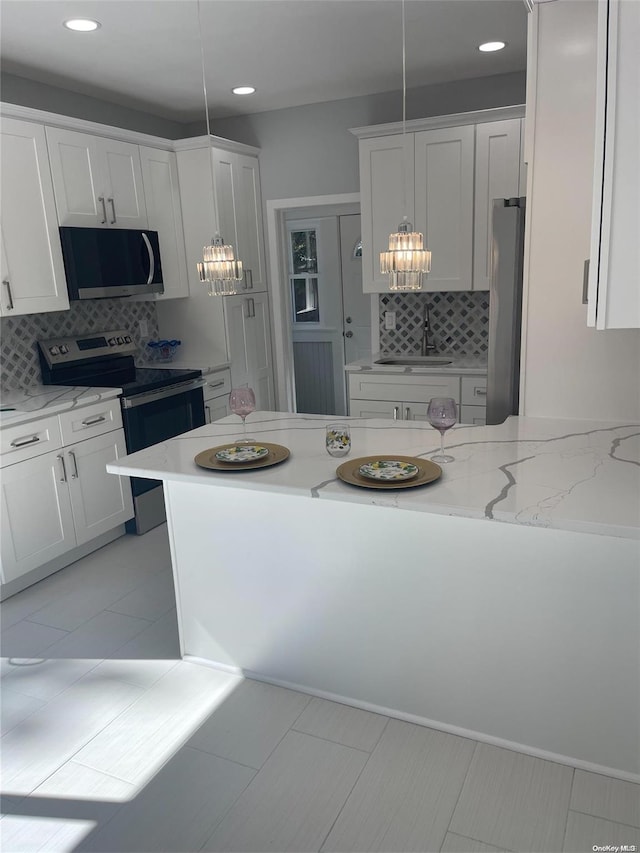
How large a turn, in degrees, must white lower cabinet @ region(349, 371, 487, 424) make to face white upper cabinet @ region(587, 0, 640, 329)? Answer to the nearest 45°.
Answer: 0° — it already faces it

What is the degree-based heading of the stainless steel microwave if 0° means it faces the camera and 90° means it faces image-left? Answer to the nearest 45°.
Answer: approximately 315°

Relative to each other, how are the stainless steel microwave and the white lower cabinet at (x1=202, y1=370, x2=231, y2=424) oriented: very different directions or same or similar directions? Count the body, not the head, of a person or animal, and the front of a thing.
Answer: same or similar directions

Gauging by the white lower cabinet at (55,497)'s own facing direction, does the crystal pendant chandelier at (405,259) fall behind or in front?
in front

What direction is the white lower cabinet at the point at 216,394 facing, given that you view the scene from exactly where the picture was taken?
facing the viewer and to the right of the viewer

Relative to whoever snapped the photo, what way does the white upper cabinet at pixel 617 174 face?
facing to the left of the viewer

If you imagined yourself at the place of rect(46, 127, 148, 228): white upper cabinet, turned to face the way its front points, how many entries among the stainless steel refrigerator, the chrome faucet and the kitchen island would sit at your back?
0

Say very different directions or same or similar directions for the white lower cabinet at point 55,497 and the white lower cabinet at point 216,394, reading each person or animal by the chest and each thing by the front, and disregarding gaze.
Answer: same or similar directions

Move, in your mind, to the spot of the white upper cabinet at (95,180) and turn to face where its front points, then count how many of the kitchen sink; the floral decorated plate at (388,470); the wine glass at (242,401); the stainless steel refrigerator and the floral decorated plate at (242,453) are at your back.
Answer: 0

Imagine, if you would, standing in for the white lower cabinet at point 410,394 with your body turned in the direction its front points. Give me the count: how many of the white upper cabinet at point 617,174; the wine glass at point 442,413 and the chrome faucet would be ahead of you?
2

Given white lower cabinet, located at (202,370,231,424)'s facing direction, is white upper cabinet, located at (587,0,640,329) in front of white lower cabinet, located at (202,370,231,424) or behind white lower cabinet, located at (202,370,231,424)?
in front

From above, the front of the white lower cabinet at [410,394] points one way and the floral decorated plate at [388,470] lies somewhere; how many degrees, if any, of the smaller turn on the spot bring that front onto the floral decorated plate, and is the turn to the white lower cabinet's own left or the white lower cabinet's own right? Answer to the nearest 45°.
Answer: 0° — it already faces it

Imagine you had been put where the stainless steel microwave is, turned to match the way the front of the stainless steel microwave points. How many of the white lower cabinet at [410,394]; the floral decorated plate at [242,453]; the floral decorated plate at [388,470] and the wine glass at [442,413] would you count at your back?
0

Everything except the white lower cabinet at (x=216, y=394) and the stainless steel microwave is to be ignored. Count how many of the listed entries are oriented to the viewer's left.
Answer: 0

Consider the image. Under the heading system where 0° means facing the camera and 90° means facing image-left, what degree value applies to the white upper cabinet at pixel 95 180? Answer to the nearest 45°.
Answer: approximately 315°

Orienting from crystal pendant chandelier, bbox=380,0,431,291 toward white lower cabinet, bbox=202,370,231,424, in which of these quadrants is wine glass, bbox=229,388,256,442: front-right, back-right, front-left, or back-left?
front-left

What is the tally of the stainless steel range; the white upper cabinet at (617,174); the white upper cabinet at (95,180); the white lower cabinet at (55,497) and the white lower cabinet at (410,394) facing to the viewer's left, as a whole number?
1

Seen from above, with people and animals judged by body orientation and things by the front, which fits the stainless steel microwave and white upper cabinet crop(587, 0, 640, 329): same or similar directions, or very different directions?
very different directions

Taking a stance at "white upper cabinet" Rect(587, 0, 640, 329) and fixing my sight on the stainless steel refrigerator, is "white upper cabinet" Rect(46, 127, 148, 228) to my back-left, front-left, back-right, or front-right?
front-left
